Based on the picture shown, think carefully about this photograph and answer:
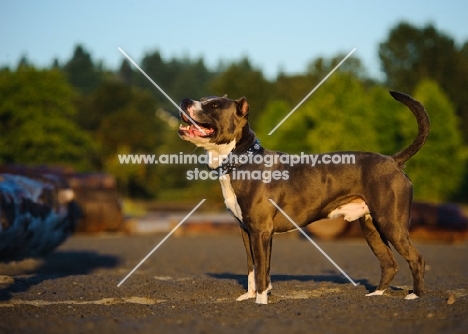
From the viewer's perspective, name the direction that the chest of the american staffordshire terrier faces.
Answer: to the viewer's left
